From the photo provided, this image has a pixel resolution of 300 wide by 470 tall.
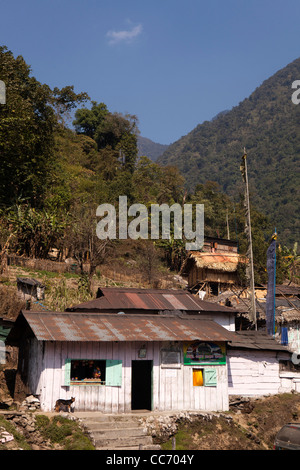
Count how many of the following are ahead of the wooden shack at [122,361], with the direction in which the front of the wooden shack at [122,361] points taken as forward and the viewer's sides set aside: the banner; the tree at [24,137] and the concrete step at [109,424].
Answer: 1

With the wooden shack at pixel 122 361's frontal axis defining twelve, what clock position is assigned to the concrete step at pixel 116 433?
The concrete step is roughly at 12 o'clock from the wooden shack.

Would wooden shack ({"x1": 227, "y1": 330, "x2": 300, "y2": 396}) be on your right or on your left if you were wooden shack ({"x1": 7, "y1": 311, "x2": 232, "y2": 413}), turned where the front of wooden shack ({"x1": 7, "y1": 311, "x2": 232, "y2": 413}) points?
on your left

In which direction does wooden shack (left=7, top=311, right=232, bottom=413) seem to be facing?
toward the camera

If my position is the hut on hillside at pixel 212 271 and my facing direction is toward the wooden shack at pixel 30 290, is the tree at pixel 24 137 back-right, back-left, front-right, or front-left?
front-right

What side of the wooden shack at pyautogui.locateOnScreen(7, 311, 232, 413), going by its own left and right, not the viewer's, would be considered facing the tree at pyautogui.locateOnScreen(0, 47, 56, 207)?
back

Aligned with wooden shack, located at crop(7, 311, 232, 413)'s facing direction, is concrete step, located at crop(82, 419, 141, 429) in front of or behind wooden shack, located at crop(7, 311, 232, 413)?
in front

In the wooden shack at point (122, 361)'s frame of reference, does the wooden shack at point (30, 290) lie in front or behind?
behind

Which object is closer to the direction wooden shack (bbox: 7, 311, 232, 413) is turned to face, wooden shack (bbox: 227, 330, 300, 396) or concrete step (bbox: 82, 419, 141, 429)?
the concrete step

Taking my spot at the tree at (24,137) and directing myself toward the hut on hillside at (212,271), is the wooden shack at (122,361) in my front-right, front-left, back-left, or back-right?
front-right

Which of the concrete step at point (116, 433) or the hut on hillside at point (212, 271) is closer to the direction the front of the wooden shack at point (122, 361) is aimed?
the concrete step

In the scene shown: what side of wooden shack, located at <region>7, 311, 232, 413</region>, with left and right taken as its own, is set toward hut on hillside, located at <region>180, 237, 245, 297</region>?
back
